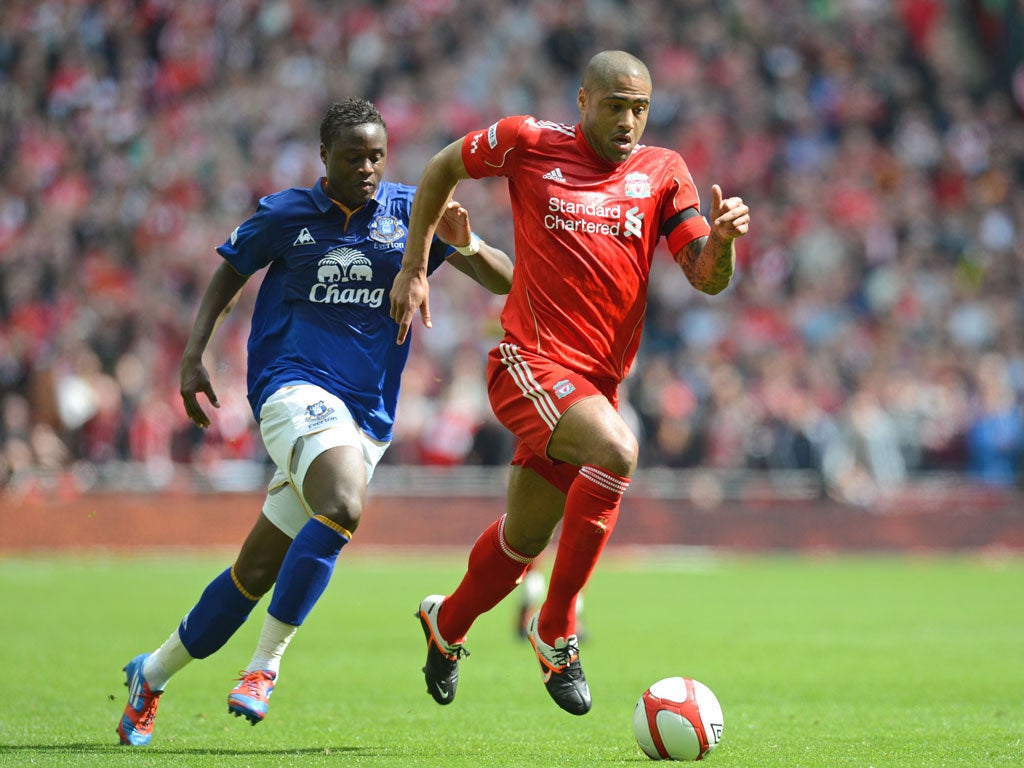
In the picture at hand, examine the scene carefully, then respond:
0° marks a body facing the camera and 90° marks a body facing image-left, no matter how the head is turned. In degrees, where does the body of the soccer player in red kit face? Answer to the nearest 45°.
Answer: approximately 315°

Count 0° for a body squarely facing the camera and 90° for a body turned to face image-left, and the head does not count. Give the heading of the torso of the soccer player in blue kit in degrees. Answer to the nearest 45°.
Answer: approximately 315°

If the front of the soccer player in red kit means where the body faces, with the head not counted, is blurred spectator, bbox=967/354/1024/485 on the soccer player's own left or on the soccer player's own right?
on the soccer player's own left

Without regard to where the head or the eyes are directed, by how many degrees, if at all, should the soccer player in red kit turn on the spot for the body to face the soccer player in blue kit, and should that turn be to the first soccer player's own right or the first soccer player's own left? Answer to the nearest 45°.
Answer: approximately 135° to the first soccer player's own right

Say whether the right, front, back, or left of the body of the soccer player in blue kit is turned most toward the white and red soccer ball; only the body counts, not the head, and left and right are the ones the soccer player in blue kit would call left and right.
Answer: front

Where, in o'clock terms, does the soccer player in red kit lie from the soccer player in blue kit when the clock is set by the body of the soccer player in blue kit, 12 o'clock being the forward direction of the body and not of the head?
The soccer player in red kit is roughly at 11 o'clock from the soccer player in blue kit.
